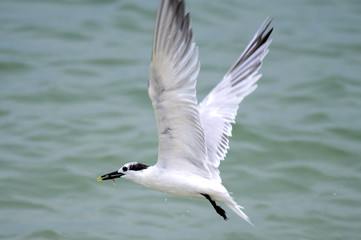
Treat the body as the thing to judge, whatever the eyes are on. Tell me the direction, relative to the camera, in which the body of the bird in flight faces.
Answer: to the viewer's left
